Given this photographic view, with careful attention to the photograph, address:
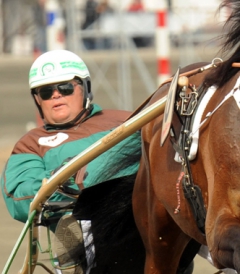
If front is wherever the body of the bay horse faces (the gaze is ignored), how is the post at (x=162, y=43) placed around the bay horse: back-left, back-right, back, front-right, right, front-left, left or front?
back-left

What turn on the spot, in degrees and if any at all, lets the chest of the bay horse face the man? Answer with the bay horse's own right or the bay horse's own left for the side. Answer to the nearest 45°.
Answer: approximately 180°

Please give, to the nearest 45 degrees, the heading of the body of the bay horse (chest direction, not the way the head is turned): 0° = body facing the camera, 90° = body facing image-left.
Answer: approximately 315°

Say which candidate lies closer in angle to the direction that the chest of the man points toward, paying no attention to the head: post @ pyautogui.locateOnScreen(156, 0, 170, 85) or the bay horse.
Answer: the bay horse

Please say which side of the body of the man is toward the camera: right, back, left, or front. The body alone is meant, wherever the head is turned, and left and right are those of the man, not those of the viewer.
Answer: front

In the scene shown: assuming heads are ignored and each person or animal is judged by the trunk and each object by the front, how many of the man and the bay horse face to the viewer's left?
0
